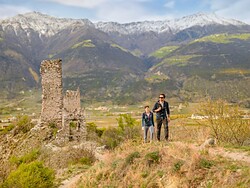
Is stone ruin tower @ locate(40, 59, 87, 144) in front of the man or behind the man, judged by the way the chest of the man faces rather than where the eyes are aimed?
behind

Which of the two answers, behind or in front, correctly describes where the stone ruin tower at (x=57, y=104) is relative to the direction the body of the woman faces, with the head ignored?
behind

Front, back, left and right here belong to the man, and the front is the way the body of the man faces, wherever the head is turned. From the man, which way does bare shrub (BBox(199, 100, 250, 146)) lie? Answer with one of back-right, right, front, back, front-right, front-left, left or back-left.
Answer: back-left

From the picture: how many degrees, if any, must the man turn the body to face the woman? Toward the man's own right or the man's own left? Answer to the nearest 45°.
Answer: approximately 135° to the man's own right

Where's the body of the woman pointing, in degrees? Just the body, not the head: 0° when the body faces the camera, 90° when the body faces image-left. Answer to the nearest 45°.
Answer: approximately 0°

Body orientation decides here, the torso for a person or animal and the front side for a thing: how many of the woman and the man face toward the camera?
2

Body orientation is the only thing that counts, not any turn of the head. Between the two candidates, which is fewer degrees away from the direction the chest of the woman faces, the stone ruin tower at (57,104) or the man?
the man
